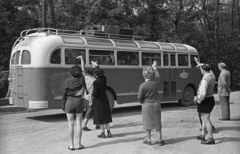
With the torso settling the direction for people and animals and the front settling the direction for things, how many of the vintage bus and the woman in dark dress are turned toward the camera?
0

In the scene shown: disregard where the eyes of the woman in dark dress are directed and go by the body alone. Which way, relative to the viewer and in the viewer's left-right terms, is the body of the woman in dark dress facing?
facing away from the viewer and to the left of the viewer

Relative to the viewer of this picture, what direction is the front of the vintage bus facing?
facing away from the viewer and to the right of the viewer

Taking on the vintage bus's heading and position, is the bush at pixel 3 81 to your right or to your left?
on your left

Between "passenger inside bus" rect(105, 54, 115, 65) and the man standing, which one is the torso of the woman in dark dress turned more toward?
the passenger inside bus

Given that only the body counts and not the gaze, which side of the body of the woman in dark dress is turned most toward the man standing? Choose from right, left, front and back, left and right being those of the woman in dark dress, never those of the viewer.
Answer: right

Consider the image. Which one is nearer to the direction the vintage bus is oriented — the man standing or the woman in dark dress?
the man standing

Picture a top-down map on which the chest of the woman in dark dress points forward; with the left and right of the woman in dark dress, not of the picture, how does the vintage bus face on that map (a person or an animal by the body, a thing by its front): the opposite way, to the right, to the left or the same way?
to the right

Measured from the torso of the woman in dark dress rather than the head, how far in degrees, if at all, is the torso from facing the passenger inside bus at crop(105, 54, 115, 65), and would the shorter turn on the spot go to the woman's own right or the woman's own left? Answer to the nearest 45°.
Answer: approximately 45° to the woman's own right
